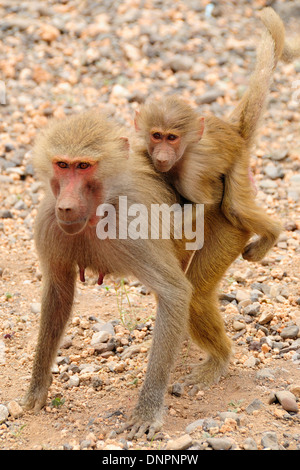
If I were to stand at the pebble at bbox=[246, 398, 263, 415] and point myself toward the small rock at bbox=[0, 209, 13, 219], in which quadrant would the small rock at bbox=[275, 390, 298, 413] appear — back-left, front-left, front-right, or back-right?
back-right

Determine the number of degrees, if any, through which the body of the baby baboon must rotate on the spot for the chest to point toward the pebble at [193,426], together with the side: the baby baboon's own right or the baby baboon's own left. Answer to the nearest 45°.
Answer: approximately 45° to the baby baboon's own left

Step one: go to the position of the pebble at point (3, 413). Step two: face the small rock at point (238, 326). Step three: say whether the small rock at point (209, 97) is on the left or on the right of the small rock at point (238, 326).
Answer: left

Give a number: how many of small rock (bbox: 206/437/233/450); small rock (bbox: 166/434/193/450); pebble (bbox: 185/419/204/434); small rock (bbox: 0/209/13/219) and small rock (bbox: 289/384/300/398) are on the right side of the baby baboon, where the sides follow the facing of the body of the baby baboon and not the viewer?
1

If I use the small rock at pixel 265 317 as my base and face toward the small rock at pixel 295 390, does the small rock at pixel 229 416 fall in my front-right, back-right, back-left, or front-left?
front-right

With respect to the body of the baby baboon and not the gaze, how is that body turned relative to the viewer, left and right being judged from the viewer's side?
facing the viewer and to the left of the viewer

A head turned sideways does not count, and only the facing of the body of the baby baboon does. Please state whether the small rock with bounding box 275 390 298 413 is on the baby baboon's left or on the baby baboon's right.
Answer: on the baby baboon's left

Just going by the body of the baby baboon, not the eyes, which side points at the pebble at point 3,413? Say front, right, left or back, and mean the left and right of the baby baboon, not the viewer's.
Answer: front

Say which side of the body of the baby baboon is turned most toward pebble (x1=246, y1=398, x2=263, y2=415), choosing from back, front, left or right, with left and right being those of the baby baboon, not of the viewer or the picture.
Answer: left

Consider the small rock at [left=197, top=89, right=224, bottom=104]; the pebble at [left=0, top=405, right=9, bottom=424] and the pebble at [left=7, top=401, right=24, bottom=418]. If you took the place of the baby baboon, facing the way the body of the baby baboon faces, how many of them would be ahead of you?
2

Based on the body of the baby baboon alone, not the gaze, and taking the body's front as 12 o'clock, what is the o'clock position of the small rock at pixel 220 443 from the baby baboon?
The small rock is roughly at 10 o'clock from the baby baboon.
